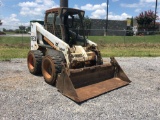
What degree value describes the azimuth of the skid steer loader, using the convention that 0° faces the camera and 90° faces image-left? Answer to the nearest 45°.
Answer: approximately 315°

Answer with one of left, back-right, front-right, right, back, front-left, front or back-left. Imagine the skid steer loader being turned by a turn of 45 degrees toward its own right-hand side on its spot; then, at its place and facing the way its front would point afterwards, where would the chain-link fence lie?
back
